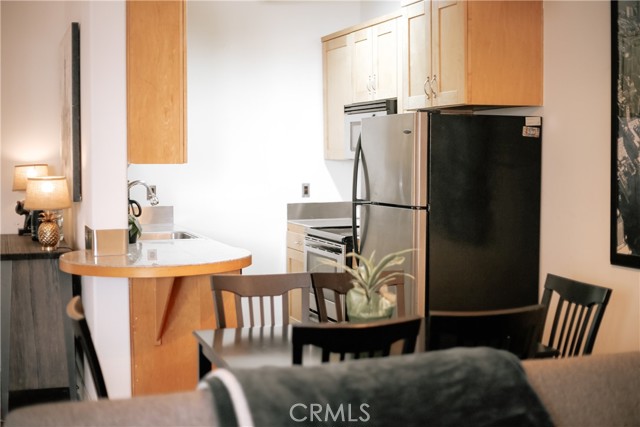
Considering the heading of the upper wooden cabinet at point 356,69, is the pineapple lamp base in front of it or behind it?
in front

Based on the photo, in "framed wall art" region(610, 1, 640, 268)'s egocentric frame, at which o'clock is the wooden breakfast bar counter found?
The wooden breakfast bar counter is roughly at 1 o'clock from the framed wall art.

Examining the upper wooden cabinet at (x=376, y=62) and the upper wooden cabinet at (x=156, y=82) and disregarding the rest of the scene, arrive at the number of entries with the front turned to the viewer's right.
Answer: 1

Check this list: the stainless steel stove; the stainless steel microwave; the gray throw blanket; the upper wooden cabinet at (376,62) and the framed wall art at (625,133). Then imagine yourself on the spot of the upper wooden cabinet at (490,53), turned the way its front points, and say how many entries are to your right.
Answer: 3

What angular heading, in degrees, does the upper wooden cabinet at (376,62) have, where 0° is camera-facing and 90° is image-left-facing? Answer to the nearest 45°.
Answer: approximately 45°

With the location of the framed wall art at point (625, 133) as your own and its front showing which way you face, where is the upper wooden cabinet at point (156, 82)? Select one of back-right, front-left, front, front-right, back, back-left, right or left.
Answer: front-right

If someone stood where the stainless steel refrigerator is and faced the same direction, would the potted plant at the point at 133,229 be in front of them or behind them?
in front

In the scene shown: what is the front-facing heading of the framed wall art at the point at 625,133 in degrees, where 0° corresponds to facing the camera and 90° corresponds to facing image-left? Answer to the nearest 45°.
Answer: approximately 45°

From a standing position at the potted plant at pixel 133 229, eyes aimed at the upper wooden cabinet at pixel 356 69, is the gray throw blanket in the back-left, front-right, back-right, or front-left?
back-right

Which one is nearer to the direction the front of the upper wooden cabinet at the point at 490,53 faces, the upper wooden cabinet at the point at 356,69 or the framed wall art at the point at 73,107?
the framed wall art

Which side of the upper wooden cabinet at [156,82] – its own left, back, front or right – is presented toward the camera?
right
